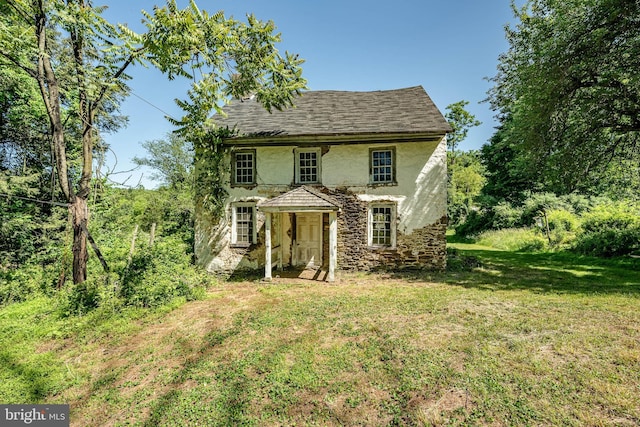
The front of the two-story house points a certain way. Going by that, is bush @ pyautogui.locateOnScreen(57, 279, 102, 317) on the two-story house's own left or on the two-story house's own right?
on the two-story house's own right

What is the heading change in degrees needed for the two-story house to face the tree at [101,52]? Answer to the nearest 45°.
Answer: approximately 45° to its right

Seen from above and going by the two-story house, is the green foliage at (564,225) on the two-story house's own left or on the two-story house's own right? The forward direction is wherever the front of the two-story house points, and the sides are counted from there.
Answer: on the two-story house's own left

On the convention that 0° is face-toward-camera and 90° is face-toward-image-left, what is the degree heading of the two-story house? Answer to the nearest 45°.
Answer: approximately 0°

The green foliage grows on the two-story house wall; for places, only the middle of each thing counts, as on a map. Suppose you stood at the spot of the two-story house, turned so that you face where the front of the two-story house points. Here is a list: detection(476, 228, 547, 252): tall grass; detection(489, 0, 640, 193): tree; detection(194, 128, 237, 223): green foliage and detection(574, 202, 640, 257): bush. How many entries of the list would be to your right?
1

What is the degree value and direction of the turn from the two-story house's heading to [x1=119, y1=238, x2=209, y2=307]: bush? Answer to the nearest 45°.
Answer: approximately 45° to its right

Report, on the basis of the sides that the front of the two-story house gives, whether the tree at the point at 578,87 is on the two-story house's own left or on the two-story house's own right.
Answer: on the two-story house's own left

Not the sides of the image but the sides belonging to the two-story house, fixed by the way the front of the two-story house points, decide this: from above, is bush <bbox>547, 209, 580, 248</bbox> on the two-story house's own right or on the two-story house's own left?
on the two-story house's own left
